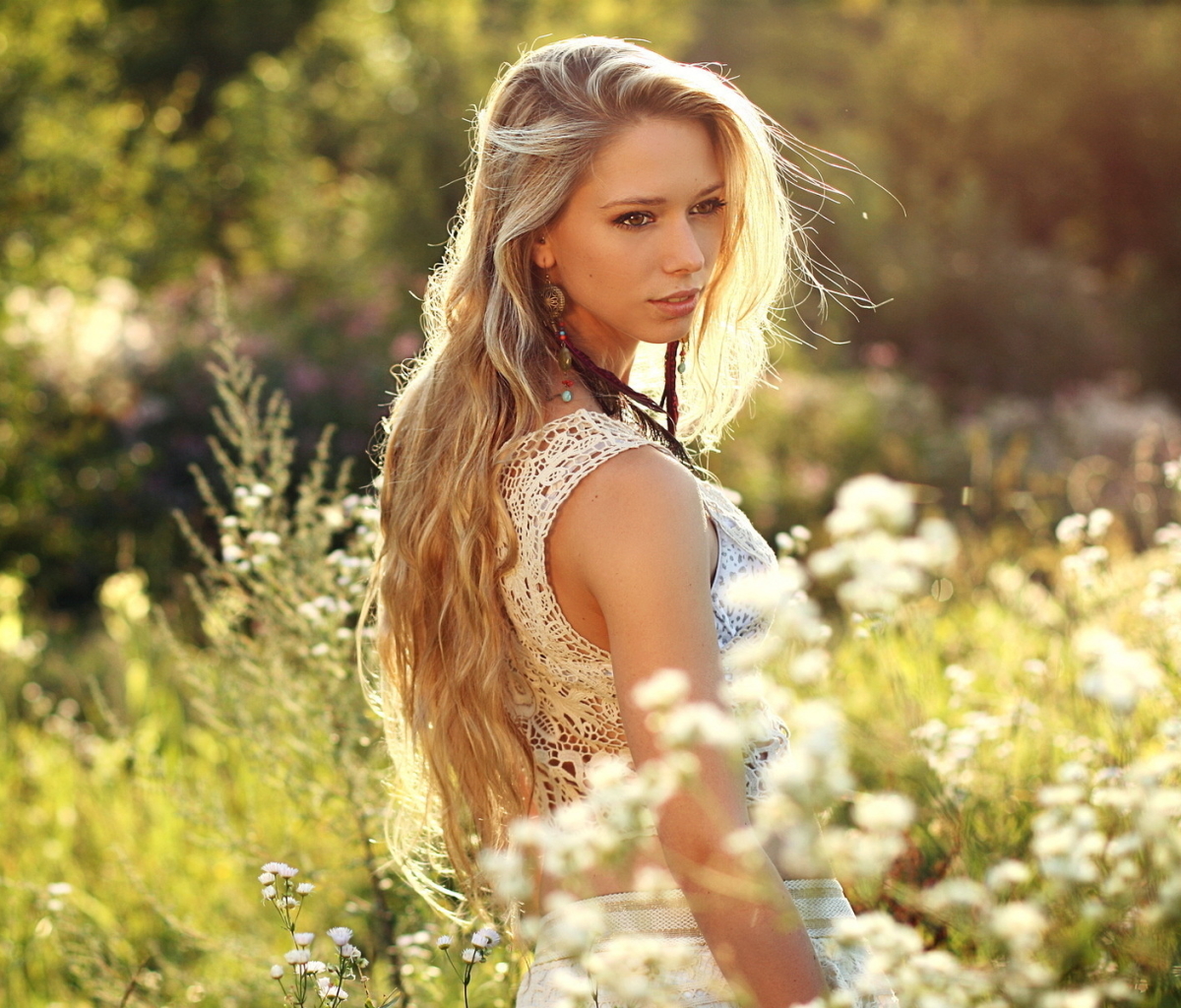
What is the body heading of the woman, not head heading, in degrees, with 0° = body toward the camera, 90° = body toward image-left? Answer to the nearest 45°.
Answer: approximately 270°

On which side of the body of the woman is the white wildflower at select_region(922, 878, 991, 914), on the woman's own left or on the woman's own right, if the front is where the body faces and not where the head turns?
on the woman's own right

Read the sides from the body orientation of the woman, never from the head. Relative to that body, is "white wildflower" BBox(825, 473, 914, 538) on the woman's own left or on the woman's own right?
on the woman's own right

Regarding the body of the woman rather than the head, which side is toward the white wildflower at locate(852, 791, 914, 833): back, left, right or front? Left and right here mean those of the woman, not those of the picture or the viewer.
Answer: right

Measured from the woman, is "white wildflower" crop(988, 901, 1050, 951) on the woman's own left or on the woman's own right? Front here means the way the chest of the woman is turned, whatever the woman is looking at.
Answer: on the woman's own right

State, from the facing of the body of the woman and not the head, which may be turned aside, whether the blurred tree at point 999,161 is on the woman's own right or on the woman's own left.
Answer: on the woman's own left
